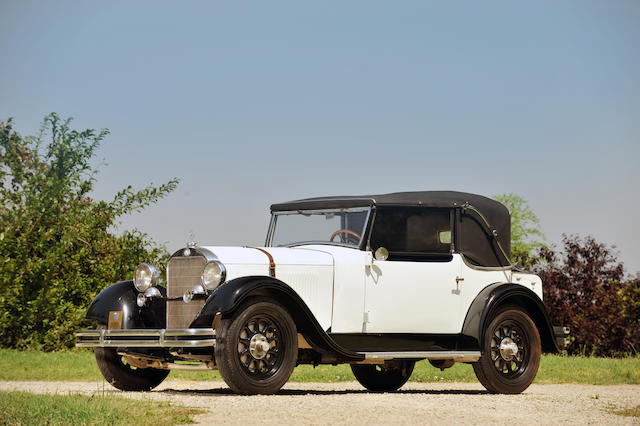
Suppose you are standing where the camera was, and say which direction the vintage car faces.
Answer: facing the viewer and to the left of the viewer

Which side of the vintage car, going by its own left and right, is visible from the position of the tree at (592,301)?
back

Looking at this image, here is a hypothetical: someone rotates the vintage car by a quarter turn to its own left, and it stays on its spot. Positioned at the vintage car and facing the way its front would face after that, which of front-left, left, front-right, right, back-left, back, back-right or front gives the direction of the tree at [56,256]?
back
